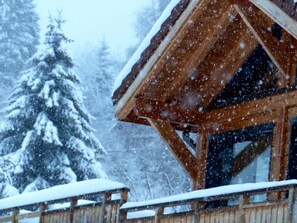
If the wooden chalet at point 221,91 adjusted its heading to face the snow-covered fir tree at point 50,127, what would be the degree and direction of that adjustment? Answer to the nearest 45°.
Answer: approximately 90° to its right

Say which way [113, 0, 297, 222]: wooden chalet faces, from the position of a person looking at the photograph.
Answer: facing the viewer and to the left of the viewer
